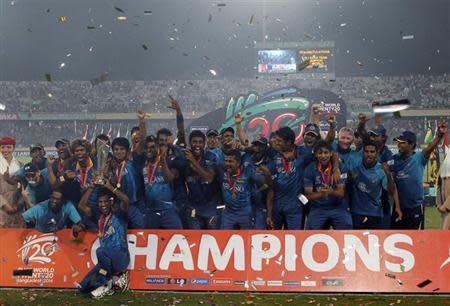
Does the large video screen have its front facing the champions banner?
yes

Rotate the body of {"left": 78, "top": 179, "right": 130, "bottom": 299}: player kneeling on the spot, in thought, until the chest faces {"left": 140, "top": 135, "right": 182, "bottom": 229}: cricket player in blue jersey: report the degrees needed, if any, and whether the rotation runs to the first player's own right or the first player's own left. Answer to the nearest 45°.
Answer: approximately 180°

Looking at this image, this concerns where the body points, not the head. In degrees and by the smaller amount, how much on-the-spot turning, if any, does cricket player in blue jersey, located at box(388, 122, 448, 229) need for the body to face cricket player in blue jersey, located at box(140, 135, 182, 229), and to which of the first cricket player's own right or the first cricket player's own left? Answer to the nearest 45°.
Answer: approximately 45° to the first cricket player's own right

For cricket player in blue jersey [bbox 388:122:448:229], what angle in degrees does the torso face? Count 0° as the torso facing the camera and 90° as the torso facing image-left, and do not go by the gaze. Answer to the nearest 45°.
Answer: approximately 45°
